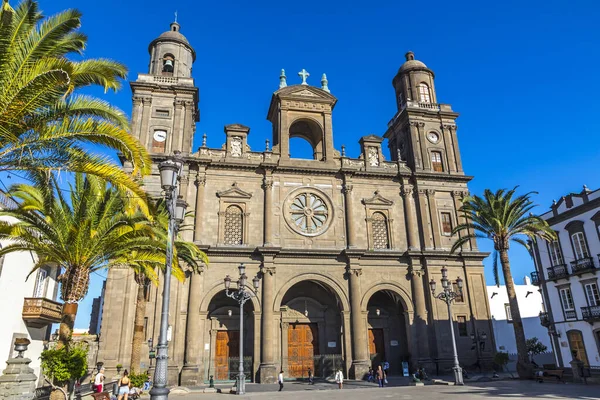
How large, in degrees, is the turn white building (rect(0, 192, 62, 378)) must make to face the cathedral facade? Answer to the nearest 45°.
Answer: approximately 45° to its left

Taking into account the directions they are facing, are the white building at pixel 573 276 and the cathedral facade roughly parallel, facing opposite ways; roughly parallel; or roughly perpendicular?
roughly perpendicular

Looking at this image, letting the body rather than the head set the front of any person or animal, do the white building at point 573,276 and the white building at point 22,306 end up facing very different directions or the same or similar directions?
very different directions

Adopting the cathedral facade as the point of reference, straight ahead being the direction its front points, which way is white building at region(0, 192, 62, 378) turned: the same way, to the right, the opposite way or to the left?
to the left

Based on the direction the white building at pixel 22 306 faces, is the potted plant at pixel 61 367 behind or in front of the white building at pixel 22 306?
in front

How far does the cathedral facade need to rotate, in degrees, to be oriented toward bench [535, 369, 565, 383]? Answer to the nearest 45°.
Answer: approximately 90° to its left

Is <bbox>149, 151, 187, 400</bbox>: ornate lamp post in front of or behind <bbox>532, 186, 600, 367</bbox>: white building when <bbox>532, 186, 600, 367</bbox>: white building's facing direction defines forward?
in front

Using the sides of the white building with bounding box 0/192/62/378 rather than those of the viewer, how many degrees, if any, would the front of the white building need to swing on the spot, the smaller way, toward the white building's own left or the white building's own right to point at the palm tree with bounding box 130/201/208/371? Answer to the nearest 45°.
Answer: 0° — it already faces it

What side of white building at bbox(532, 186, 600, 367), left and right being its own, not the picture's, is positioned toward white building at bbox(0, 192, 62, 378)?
front

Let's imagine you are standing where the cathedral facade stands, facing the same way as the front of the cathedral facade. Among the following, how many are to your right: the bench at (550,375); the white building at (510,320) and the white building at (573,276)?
0

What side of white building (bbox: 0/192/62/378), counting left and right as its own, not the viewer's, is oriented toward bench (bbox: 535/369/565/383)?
front

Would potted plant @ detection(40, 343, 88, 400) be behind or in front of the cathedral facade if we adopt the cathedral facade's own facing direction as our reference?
in front

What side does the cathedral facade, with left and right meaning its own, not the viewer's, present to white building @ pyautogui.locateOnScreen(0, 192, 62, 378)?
right

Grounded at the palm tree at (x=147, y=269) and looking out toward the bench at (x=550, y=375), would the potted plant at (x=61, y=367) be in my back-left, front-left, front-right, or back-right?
back-right

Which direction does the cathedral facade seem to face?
toward the camera

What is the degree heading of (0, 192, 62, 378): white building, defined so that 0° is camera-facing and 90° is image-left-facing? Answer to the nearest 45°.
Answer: approximately 315°

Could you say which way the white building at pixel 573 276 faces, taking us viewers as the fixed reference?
facing the viewer and to the left of the viewer

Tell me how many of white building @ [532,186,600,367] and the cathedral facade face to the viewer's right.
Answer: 0

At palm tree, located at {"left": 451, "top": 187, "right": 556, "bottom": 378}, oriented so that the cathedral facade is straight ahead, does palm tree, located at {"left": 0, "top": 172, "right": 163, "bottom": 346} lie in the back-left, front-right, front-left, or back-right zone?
front-left

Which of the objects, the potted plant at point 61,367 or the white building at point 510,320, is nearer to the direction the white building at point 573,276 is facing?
the potted plant
